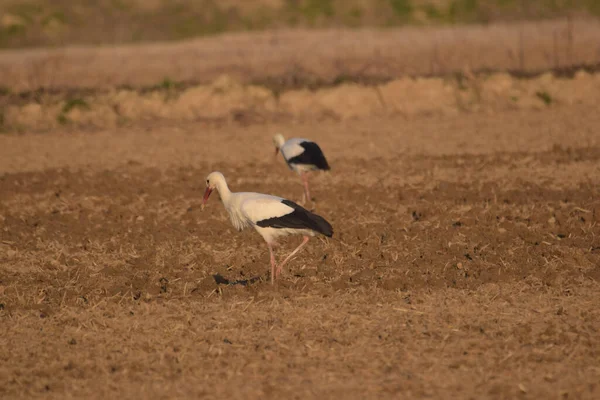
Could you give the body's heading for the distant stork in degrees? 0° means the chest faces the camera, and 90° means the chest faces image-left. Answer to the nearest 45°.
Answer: approximately 90°
